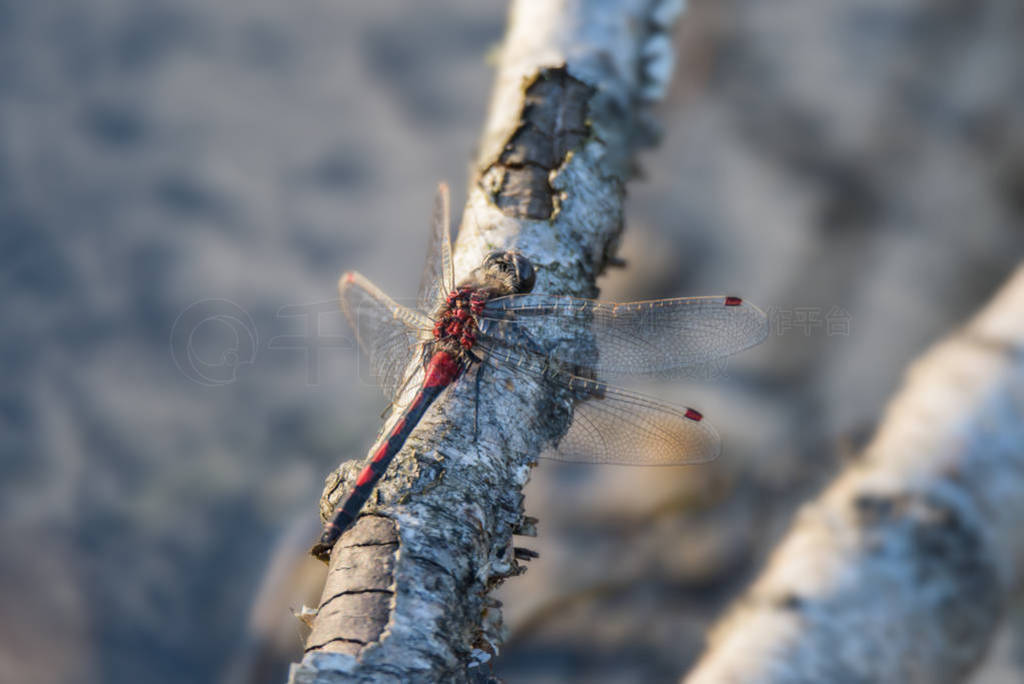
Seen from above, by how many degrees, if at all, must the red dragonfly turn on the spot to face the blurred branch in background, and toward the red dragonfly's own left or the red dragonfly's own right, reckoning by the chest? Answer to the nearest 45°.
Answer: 0° — it already faces it

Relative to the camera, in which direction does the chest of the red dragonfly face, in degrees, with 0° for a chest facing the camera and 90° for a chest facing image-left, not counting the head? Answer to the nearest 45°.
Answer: approximately 225°
